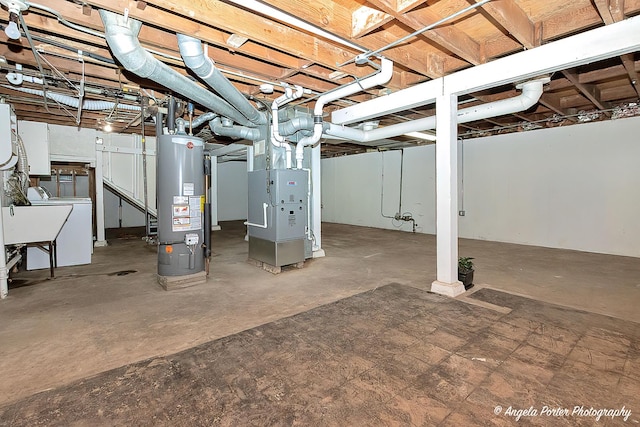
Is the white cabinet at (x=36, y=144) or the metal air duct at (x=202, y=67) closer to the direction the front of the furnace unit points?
the metal air duct

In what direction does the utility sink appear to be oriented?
to the viewer's right

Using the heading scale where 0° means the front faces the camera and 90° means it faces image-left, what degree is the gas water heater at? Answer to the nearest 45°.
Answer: approximately 315°

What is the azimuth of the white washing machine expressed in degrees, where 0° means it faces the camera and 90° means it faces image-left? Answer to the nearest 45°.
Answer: approximately 270°

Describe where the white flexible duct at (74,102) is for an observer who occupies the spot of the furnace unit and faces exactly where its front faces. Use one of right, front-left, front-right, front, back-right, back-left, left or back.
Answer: back-right

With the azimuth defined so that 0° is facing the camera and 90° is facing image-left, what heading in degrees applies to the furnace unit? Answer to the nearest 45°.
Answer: approximately 315°

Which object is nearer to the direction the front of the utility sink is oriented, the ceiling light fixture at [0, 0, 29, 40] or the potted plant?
the potted plant
